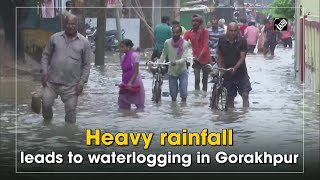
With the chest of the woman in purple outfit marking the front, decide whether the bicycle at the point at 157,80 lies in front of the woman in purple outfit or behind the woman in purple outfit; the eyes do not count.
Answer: behind

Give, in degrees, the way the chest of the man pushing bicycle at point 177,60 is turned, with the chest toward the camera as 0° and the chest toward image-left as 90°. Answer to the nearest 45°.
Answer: approximately 0°

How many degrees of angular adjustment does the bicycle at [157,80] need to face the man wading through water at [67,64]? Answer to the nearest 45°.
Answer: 0° — it already faces them

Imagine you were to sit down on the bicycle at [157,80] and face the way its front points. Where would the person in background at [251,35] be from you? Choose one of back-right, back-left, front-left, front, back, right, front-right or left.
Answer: back

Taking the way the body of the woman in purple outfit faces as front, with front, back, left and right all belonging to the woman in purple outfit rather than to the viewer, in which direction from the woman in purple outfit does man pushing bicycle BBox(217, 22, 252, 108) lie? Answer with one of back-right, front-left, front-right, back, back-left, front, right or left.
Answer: back-left

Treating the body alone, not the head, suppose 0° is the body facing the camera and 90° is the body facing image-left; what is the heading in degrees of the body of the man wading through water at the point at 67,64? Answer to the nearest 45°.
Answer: approximately 0°

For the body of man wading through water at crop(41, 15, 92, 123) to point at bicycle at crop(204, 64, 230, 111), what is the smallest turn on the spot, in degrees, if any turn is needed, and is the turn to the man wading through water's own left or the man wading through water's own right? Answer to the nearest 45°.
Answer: approximately 135° to the man wading through water's own left

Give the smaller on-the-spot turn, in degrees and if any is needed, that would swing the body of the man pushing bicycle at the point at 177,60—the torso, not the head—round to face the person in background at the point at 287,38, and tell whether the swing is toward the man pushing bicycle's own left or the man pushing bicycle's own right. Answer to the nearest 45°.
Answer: approximately 180°
